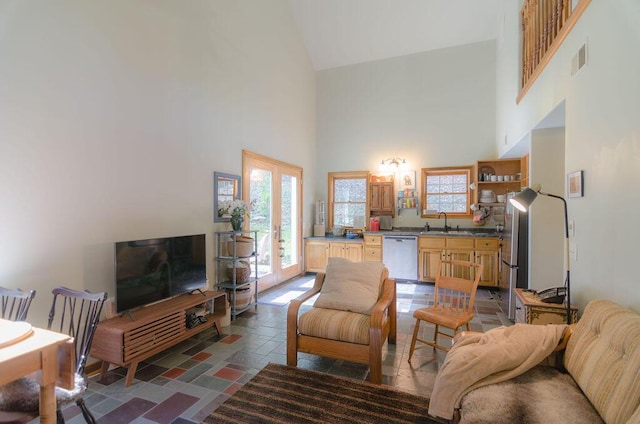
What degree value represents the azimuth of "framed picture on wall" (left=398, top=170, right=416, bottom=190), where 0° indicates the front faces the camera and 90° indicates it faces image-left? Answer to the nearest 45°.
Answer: approximately 0°

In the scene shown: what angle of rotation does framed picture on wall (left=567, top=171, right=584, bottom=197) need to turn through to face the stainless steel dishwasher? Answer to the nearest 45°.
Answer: approximately 90° to its right

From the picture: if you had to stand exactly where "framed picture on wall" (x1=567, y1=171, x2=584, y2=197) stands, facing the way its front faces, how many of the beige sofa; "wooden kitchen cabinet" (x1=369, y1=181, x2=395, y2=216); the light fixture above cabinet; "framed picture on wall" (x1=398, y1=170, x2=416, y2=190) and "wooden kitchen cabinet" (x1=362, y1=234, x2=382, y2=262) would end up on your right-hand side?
4

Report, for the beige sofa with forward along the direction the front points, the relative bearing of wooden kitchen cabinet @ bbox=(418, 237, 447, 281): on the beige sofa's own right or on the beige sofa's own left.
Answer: on the beige sofa's own right

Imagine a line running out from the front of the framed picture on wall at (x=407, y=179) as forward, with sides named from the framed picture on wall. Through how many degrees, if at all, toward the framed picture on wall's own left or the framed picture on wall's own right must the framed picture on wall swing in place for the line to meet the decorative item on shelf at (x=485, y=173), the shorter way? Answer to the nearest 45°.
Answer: approximately 90° to the framed picture on wall's own left

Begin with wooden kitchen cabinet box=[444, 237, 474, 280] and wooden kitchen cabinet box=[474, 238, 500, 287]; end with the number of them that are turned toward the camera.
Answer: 2

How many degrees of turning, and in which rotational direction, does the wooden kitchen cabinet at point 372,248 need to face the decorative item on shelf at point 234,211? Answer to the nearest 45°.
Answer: approximately 45° to its right
